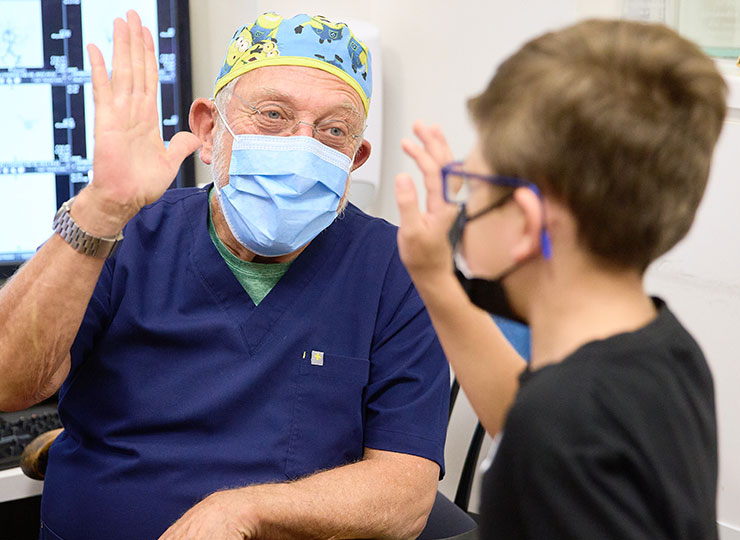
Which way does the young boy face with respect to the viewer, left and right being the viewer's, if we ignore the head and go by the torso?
facing away from the viewer and to the left of the viewer

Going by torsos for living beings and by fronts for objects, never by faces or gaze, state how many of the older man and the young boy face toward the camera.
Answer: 1

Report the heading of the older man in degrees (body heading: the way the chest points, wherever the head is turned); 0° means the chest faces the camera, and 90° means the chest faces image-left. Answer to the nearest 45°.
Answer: approximately 0°

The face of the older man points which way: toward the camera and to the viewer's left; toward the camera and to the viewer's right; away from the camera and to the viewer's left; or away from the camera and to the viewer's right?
toward the camera and to the viewer's right

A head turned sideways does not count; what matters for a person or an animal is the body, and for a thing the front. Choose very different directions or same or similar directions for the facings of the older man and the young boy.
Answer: very different directions

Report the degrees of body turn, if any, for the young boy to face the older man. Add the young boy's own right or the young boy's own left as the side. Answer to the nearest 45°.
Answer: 0° — they already face them

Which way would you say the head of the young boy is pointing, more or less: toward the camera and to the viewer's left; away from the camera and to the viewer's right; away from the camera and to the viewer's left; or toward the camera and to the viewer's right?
away from the camera and to the viewer's left
